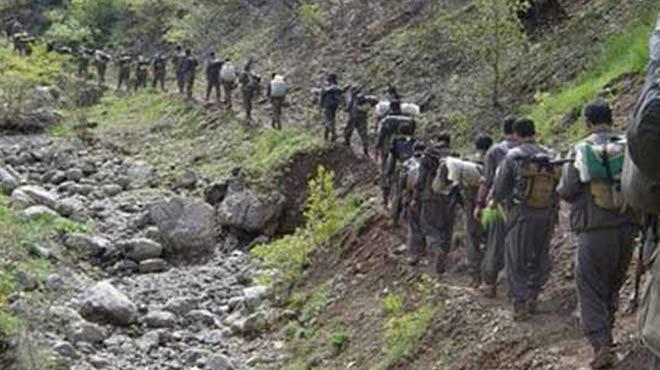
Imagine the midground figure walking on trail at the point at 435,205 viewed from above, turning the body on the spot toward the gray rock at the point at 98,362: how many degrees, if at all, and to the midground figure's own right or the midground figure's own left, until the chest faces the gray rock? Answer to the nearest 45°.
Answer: approximately 45° to the midground figure's own left

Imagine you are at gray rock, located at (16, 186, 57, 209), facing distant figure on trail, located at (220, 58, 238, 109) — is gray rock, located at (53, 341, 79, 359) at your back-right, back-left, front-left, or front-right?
back-right

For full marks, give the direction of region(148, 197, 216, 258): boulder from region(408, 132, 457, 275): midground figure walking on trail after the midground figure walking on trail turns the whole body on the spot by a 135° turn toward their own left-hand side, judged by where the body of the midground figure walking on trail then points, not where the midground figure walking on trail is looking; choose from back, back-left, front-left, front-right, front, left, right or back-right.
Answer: back-right

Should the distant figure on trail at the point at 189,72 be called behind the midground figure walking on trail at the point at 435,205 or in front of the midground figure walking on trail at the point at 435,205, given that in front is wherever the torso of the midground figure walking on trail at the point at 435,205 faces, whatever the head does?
in front

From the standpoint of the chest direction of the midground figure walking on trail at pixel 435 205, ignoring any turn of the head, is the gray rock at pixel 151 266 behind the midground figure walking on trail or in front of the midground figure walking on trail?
in front

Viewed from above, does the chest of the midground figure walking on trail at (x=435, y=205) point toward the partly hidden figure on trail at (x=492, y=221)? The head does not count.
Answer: no

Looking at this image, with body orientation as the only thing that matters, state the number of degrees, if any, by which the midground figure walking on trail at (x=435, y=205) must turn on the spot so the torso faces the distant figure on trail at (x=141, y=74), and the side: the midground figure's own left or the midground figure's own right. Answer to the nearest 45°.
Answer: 0° — they already face them

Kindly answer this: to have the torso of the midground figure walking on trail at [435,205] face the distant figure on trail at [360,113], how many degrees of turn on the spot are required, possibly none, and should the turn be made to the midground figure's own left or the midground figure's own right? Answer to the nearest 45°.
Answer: approximately 45° to the midground figure's own right

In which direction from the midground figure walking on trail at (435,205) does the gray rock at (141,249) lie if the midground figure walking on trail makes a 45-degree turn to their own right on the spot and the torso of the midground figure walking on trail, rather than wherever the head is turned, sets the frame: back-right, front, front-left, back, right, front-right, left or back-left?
front-left

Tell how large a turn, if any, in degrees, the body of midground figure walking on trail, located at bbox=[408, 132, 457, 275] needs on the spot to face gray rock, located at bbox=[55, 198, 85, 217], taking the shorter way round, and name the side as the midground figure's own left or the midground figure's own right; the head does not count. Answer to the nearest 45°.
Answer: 0° — they already face it

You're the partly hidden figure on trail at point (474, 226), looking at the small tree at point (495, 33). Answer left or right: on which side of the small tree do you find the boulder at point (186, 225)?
left

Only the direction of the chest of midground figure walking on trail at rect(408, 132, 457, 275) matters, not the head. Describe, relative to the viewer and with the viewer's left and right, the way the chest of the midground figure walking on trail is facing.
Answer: facing away from the viewer and to the left of the viewer
